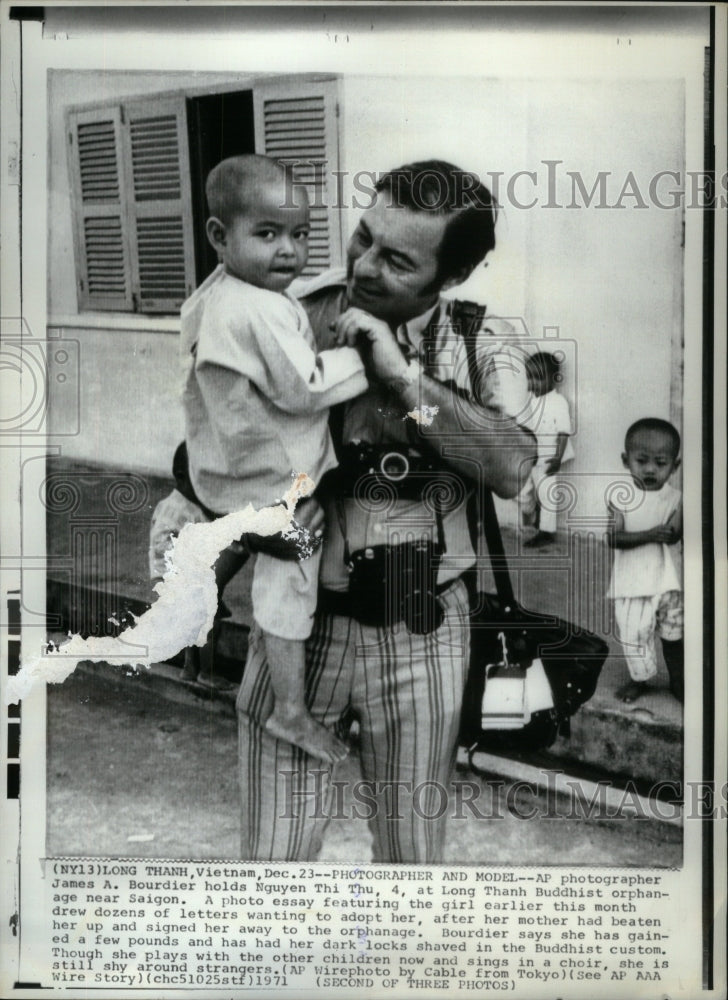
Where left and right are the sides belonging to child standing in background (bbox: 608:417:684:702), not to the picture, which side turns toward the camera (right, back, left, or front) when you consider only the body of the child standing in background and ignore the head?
front

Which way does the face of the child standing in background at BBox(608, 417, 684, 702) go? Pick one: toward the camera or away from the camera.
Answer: toward the camera

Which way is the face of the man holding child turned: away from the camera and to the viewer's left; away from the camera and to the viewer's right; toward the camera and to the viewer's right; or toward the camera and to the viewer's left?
toward the camera and to the viewer's left

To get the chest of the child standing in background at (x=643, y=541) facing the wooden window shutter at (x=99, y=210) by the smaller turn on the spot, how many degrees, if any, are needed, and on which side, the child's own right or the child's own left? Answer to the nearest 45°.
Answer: approximately 90° to the child's own right

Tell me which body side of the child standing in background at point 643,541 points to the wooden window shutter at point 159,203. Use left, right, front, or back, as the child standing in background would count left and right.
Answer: right

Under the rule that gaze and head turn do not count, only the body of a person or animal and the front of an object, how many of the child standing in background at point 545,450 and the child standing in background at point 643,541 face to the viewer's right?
0

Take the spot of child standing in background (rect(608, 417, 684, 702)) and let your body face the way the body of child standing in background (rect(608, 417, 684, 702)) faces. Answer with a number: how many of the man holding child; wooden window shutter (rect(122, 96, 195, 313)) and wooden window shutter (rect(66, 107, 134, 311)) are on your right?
3

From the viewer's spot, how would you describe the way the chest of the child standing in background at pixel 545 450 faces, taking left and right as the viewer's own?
facing the viewer and to the left of the viewer

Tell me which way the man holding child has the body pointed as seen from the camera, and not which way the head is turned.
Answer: toward the camera
